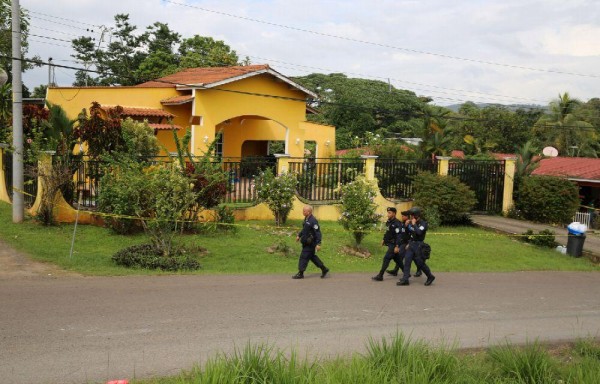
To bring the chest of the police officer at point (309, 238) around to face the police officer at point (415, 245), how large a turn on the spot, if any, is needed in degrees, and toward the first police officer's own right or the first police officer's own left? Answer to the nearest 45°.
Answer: approximately 180°

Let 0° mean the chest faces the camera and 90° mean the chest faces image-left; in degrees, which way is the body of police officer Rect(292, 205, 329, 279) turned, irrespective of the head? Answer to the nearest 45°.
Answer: approximately 90°

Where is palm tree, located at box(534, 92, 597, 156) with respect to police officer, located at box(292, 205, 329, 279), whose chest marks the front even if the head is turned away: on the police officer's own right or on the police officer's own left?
on the police officer's own right

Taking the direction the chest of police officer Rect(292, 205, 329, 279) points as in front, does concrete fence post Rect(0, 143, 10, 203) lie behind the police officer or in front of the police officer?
in front

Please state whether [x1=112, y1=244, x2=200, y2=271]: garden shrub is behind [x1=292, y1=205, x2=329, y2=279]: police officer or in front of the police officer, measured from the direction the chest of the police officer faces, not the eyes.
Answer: in front

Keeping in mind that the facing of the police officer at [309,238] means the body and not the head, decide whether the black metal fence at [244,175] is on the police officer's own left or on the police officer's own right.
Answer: on the police officer's own right

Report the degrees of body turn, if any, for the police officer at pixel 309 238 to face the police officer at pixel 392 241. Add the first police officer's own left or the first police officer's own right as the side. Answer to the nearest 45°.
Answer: approximately 180°
